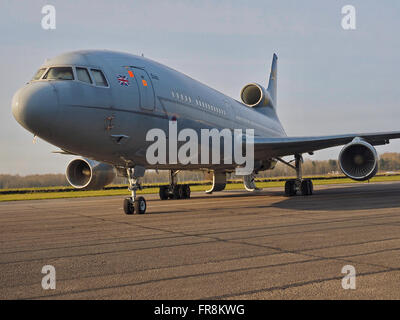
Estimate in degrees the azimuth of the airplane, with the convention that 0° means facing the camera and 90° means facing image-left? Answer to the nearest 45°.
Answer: approximately 45°
